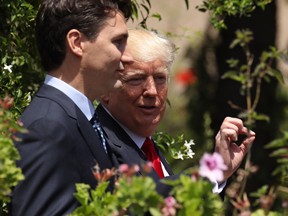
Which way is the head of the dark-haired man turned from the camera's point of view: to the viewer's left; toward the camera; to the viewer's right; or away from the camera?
to the viewer's right

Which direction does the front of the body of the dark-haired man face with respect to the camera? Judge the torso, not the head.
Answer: to the viewer's right

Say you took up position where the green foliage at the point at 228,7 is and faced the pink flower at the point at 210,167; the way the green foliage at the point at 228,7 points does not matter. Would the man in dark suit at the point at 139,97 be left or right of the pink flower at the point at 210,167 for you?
right

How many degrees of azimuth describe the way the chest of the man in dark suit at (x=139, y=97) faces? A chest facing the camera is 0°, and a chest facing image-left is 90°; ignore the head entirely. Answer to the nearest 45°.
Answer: approximately 315°

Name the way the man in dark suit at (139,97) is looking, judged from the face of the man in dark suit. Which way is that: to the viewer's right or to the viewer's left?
to the viewer's left

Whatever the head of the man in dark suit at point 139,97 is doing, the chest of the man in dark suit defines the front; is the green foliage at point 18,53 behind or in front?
behind
